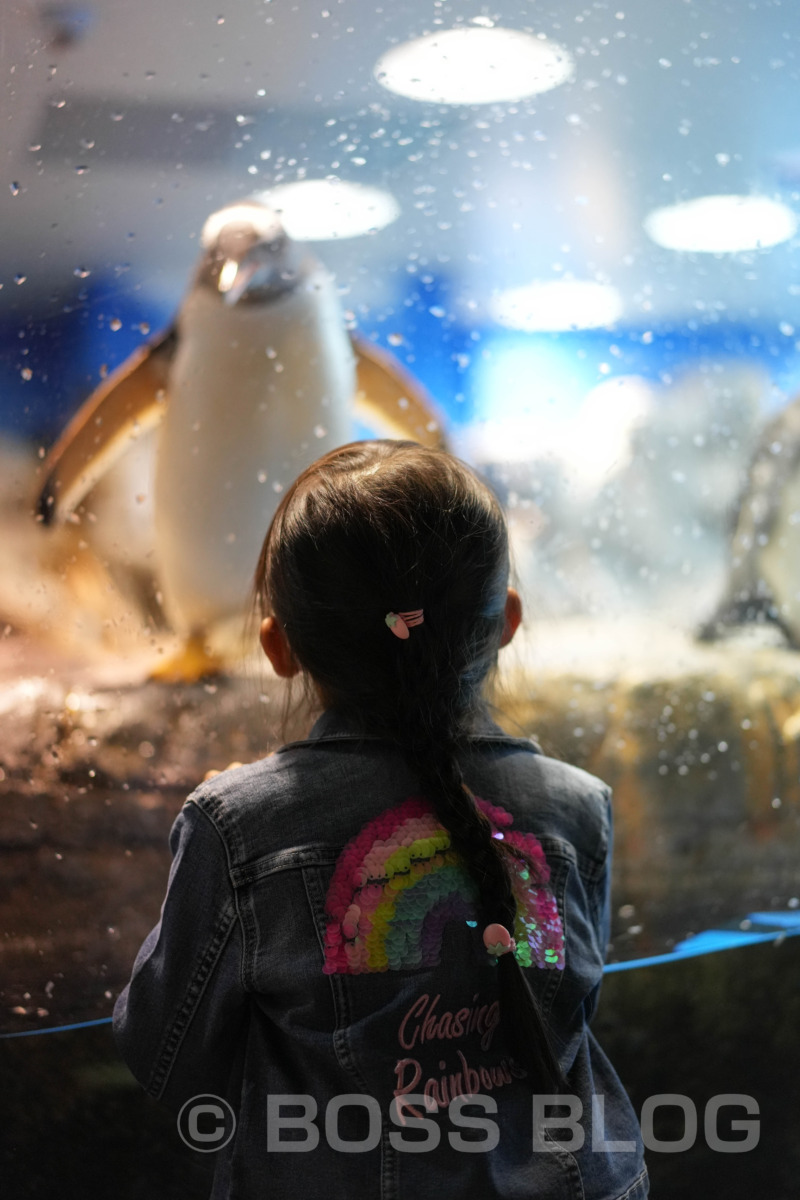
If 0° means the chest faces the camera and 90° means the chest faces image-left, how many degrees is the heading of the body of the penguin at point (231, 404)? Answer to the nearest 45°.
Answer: approximately 0°
